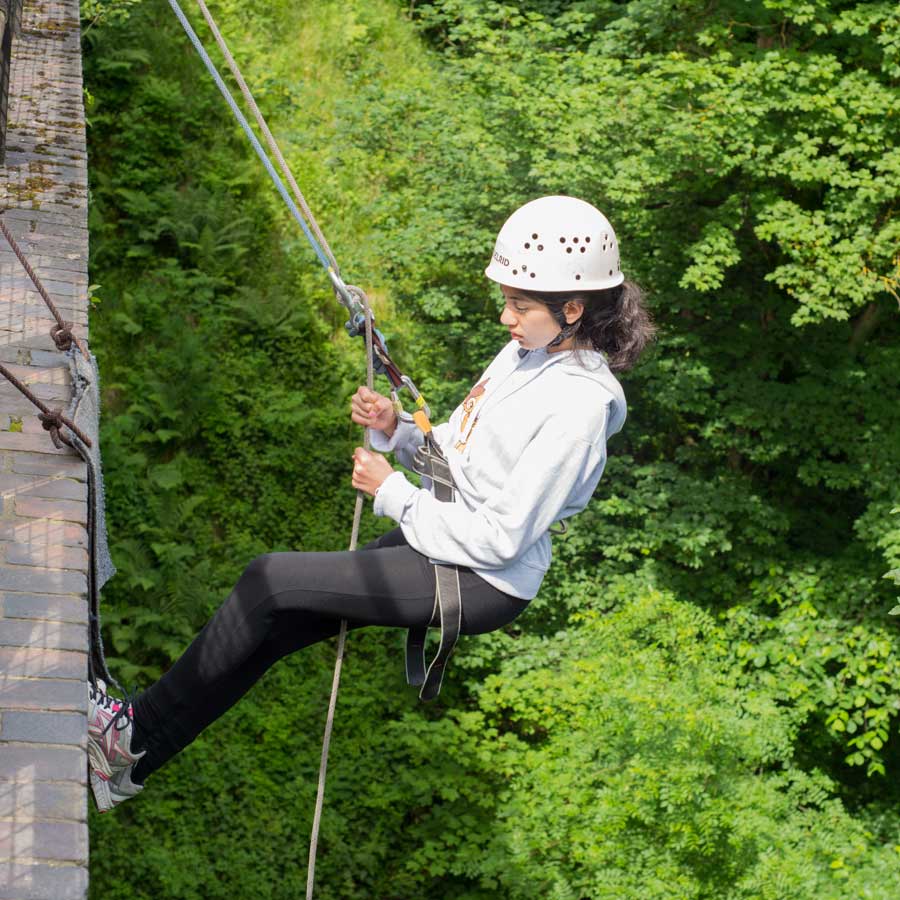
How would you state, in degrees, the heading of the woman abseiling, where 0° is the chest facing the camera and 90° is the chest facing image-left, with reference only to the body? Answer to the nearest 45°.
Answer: approximately 90°

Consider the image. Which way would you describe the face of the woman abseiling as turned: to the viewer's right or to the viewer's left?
to the viewer's left
